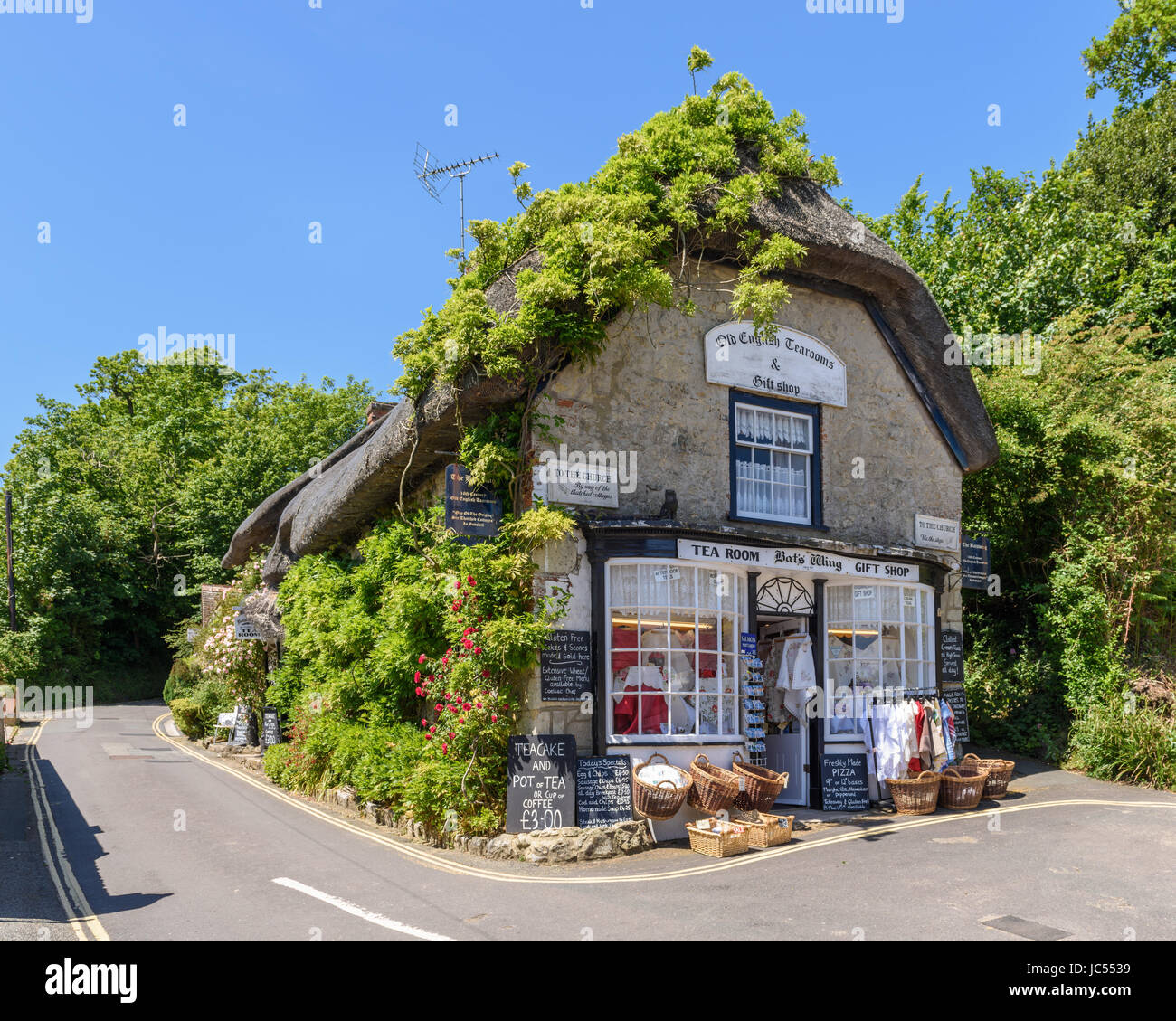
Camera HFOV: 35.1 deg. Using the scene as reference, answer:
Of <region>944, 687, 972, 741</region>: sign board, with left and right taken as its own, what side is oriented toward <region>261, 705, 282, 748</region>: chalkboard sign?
right

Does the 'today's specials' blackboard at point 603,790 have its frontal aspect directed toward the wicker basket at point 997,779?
no

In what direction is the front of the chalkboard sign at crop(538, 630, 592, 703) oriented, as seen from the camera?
facing the viewer

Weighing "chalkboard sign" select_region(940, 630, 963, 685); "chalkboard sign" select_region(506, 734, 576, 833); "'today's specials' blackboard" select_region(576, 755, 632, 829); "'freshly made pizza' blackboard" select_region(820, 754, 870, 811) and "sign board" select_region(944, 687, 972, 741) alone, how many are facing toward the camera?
5

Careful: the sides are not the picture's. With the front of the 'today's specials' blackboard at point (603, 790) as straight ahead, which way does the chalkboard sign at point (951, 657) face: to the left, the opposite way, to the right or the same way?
the same way

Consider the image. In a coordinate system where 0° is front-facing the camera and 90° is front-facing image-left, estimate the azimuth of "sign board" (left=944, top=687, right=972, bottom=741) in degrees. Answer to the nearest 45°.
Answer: approximately 0°

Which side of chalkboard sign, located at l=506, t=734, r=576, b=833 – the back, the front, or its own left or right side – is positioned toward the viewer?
front

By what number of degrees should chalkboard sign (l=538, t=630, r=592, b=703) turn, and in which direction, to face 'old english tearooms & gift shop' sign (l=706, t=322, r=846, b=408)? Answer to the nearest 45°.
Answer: approximately 135° to its left

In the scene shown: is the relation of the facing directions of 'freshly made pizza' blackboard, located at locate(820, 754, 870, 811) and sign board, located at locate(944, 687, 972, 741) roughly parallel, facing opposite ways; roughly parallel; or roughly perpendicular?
roughly parallel

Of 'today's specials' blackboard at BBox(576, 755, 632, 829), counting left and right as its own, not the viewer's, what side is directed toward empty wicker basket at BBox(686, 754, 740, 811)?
left
